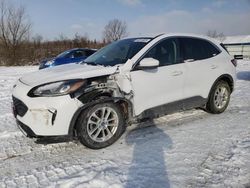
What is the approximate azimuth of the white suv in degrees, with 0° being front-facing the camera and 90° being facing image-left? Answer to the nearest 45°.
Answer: approximately 45°

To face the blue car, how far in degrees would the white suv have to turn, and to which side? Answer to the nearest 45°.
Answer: approximately 135° to its right

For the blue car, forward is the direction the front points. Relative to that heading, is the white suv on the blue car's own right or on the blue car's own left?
on the blue car's own left

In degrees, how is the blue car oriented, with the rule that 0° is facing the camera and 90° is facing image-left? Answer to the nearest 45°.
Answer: approximately 45°
